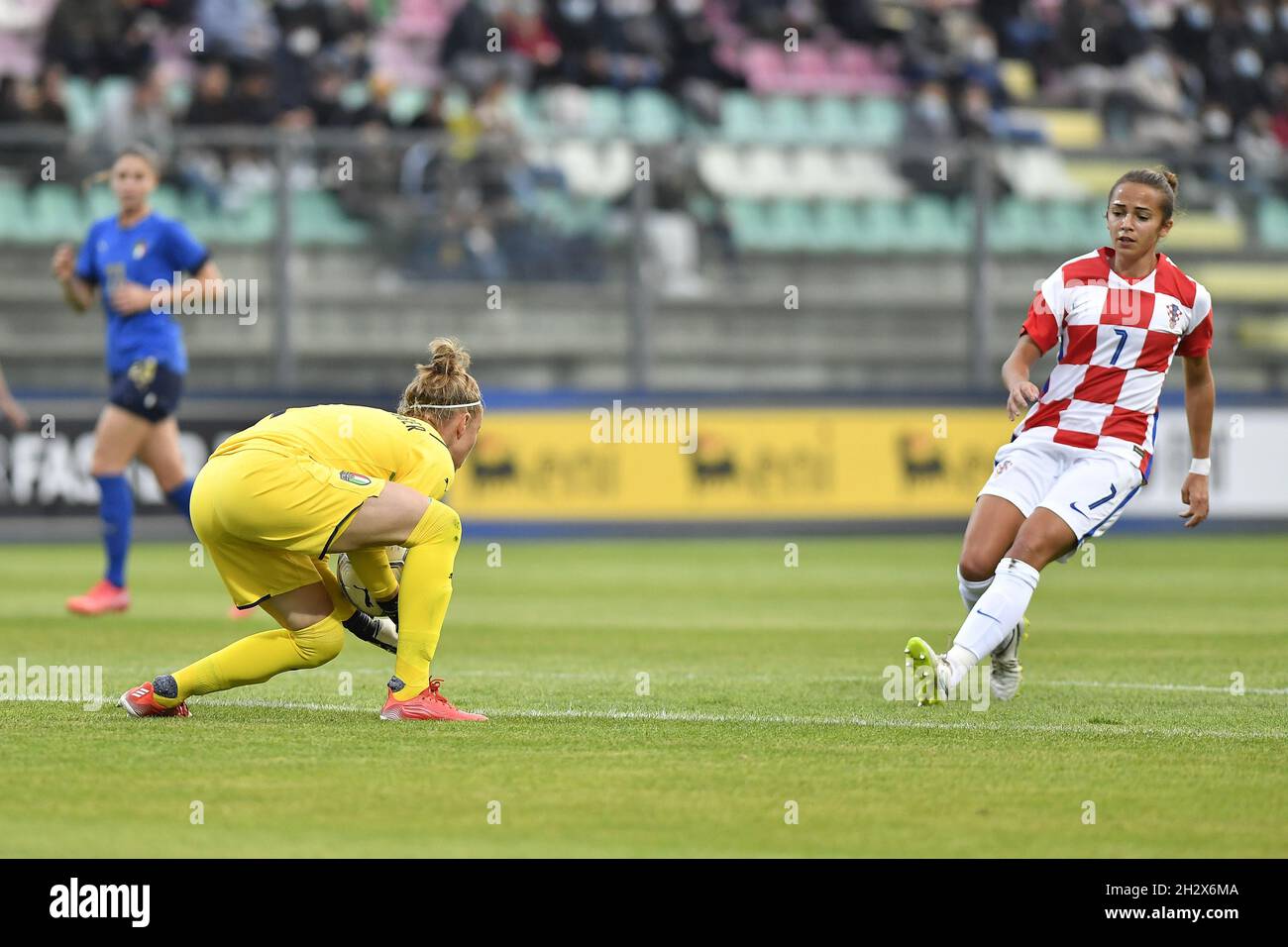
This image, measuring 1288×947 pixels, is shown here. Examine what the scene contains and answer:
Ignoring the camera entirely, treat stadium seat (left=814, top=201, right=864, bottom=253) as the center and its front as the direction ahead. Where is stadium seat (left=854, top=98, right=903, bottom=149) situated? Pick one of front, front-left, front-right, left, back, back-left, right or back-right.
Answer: back

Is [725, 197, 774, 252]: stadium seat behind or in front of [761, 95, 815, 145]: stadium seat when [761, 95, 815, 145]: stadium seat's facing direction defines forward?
in front

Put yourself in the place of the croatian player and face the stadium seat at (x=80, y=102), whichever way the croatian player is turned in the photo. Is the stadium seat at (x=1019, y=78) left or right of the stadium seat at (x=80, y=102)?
right

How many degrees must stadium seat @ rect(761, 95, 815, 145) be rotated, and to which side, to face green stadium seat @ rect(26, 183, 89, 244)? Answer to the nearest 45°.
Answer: approximately 45° to its right

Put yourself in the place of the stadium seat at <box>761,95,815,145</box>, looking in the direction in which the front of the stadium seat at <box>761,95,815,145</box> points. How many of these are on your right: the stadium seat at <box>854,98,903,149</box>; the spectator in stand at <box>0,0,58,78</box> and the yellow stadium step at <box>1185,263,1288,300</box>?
1

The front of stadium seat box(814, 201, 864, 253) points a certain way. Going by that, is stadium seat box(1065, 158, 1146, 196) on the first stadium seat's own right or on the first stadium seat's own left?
on the first stadium seat's own left

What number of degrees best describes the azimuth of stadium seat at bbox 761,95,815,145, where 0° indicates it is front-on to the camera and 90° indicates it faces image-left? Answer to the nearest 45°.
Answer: approximately 0°

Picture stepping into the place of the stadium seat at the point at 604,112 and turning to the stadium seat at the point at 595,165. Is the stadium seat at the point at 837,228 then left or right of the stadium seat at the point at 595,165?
left

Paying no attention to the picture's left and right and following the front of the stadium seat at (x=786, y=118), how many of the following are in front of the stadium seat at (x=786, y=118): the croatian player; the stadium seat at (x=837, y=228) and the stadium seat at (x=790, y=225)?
3

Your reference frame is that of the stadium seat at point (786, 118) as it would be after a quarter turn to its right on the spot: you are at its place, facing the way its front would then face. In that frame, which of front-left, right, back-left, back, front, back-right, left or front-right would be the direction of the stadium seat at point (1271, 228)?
back-left

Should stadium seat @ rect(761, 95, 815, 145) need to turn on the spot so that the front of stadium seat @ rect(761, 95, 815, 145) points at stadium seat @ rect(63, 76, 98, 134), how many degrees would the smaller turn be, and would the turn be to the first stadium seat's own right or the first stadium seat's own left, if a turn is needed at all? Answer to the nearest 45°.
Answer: approximately 45° to the first stadium seat's own right

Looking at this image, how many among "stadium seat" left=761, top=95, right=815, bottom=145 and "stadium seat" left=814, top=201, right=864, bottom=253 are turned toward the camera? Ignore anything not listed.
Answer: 2

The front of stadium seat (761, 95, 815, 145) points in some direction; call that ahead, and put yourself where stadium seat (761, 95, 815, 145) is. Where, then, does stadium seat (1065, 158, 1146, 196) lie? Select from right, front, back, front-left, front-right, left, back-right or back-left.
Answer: front-left
